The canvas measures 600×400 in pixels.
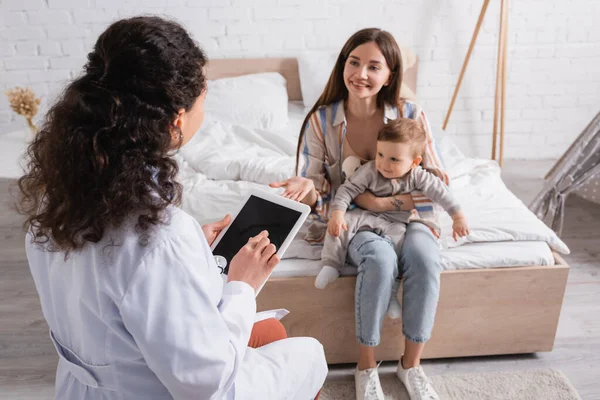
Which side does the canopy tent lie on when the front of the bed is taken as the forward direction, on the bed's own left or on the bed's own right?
on the bed's own left

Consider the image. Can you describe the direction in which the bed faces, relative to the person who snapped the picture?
facing the viewer and to the right of the viewer

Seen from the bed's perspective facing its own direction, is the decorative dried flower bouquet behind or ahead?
behind

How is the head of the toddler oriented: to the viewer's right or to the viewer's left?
to the viewer's left

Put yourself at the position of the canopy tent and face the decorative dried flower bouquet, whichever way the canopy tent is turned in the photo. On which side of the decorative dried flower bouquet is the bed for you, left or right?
left

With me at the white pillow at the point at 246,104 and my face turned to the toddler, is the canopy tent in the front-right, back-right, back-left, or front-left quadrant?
front-left
